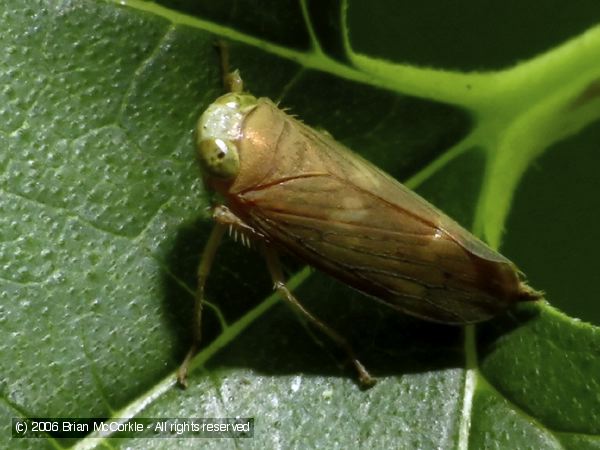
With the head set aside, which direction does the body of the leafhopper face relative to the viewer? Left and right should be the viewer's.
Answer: facing to the left of the viewer
